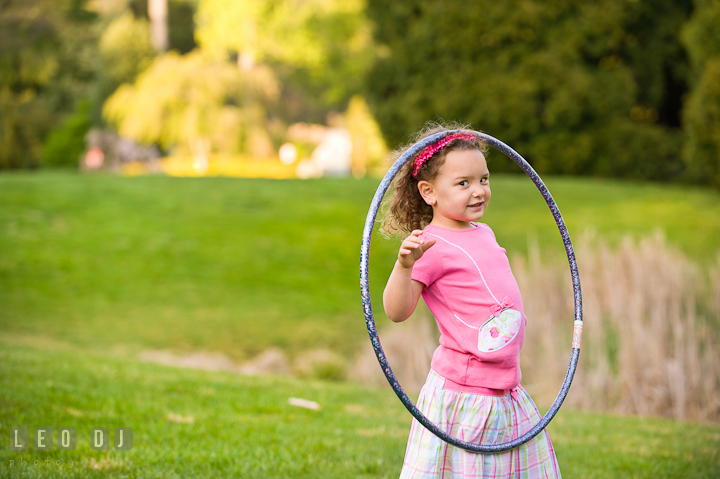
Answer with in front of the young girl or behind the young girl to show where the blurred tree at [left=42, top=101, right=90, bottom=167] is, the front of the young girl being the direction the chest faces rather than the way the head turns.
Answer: behind

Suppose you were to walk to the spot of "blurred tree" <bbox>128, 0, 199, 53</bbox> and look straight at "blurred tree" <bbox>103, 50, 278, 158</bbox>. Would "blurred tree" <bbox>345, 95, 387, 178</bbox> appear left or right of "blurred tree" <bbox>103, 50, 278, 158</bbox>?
left

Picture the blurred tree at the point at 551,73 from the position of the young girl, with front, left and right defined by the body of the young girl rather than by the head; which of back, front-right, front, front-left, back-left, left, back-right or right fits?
back-left

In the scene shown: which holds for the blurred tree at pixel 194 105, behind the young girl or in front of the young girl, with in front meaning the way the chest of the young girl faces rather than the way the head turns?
behind

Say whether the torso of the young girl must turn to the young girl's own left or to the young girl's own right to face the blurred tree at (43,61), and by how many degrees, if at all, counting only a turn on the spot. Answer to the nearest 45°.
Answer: approximately 180°

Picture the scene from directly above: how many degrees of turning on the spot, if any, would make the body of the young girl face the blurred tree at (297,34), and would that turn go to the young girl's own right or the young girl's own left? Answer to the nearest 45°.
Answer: approximately 135° to the young girl's own left
